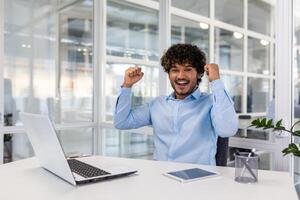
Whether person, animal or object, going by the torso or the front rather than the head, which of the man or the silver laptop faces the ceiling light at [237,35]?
the silver laptop

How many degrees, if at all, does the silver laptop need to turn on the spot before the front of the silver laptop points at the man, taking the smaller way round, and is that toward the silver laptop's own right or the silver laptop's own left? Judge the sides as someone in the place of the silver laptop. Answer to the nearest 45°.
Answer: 0° — it already faces them

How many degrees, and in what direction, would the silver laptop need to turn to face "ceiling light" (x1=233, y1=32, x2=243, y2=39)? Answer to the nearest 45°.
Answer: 0° — it already faces it

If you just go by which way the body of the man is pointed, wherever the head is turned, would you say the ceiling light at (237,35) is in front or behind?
behind

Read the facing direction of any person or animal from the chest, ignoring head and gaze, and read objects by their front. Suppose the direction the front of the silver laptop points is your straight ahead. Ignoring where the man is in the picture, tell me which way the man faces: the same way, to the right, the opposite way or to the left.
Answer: the opposite way

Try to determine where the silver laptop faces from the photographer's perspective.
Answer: facing away from the viewer and to the right of the viewer

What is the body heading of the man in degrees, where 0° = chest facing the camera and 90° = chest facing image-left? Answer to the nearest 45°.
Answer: approximately 45°
